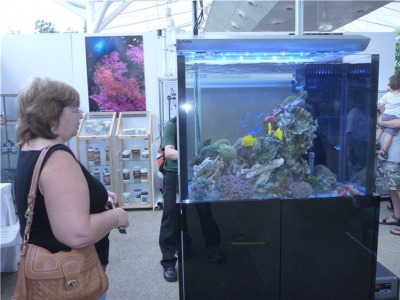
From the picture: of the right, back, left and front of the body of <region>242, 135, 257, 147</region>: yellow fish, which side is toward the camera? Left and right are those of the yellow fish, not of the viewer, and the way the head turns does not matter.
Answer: left

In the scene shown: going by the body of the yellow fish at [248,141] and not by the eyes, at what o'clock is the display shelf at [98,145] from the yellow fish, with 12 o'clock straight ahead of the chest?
The display shelf is roughly at 2 o'clock from the yellow fish.

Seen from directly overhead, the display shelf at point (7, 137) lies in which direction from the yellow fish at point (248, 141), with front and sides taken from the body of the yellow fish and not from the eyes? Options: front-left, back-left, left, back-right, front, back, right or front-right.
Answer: front-right

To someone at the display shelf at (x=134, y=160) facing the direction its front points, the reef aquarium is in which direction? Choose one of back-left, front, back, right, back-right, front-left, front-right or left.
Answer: front

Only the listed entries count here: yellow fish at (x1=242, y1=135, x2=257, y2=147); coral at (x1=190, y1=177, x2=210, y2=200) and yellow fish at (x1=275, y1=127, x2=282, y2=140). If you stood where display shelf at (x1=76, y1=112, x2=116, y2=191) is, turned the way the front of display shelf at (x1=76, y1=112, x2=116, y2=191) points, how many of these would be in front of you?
3

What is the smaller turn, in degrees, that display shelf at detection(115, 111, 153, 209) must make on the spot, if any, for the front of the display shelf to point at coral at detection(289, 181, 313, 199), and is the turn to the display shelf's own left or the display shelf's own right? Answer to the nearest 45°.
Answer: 0° — it already faces it

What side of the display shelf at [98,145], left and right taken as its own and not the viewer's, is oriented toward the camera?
front

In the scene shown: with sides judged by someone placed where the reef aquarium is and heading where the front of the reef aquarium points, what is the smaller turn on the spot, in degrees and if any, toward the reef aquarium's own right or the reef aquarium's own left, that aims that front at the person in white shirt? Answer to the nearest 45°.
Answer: approximately 135° to the reef aquarium's own left

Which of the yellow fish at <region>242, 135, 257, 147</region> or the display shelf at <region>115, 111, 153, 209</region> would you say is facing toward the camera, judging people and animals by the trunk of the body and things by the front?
the display shelf

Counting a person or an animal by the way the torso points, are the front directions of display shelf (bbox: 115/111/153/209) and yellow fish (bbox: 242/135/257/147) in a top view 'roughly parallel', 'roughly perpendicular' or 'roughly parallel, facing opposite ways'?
roughly perpendicular

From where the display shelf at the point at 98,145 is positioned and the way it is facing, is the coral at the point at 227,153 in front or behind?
in front

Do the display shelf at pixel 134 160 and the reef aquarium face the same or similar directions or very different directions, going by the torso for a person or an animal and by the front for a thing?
same or similar directions
